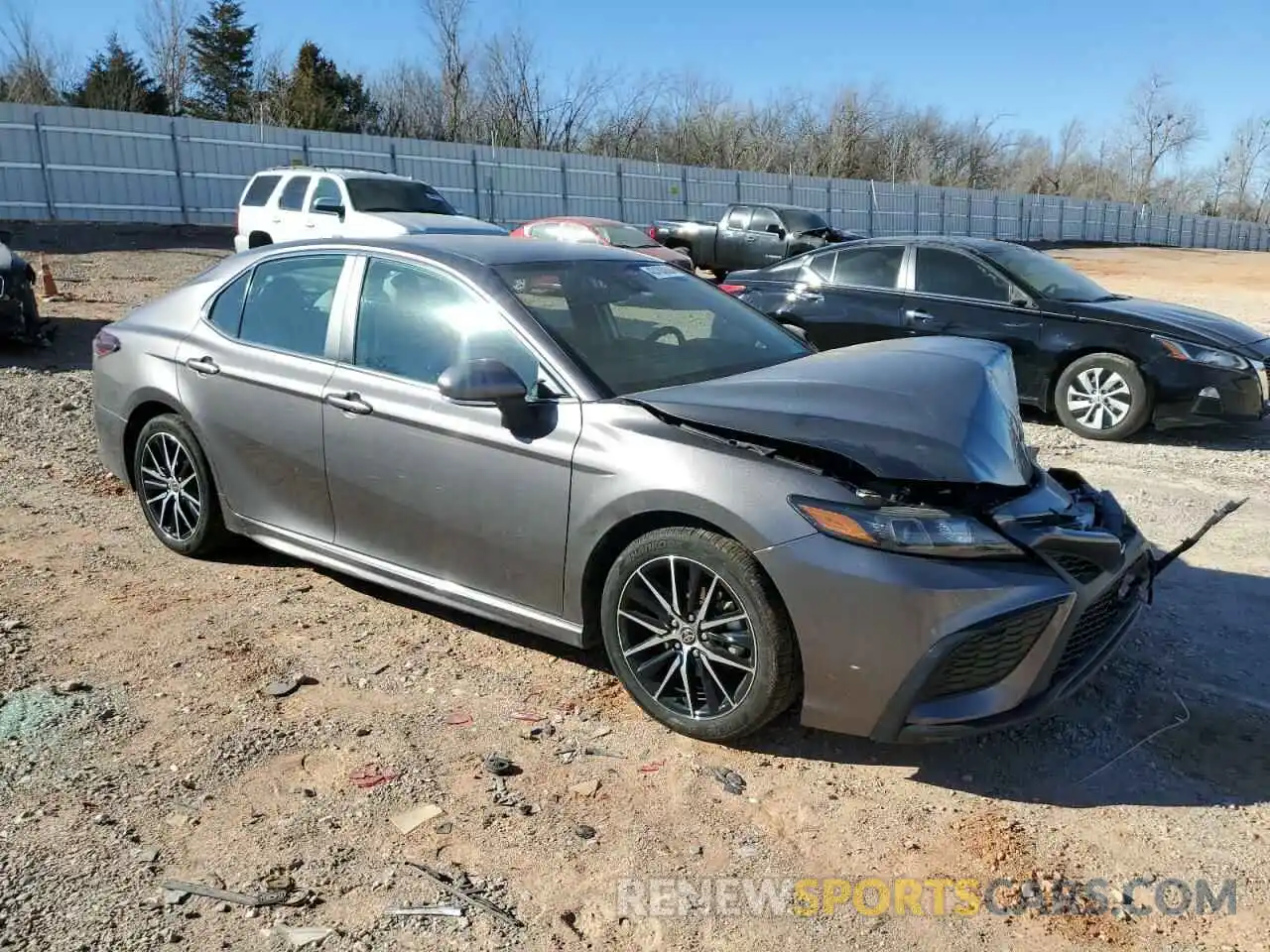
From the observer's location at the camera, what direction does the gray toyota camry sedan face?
facing the viewer and to the right of the viewer

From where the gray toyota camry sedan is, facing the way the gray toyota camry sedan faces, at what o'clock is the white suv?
The white suv is roughly at 7 o'clock from the gray toyota camry sedan.

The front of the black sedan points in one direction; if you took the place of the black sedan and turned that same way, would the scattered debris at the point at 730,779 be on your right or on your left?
on your right

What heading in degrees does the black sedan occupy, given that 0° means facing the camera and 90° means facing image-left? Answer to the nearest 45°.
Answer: approximately 315°

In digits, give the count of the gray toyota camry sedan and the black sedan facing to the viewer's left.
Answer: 0

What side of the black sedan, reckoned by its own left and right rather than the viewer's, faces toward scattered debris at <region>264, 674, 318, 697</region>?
right

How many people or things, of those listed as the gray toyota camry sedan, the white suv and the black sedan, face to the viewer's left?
0

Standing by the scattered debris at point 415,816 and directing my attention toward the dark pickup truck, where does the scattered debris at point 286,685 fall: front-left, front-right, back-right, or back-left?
front-left

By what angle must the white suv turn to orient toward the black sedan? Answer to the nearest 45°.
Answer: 0° — it already faces it

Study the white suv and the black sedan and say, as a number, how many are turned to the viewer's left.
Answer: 0

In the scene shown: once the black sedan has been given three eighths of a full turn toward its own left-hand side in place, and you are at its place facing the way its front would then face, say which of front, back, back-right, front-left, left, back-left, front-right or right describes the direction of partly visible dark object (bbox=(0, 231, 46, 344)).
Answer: left

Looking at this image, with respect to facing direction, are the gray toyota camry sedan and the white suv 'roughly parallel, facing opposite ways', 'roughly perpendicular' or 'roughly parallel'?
roughly parallel

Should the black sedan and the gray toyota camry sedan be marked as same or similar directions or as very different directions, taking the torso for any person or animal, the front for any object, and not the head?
same or similar directions

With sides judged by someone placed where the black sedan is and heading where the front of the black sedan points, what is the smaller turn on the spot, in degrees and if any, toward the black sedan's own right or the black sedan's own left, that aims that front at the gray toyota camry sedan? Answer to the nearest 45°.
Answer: approximately 45° to the black sedan's own right
